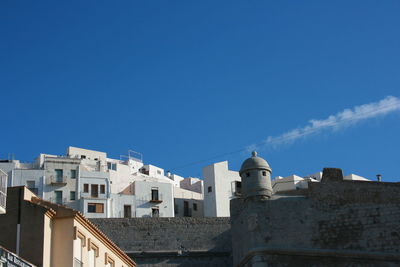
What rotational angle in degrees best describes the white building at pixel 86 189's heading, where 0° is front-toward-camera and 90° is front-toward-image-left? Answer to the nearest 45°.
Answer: approximately 0°

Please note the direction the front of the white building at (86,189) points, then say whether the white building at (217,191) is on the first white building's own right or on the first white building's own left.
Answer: on the first white building's own left
